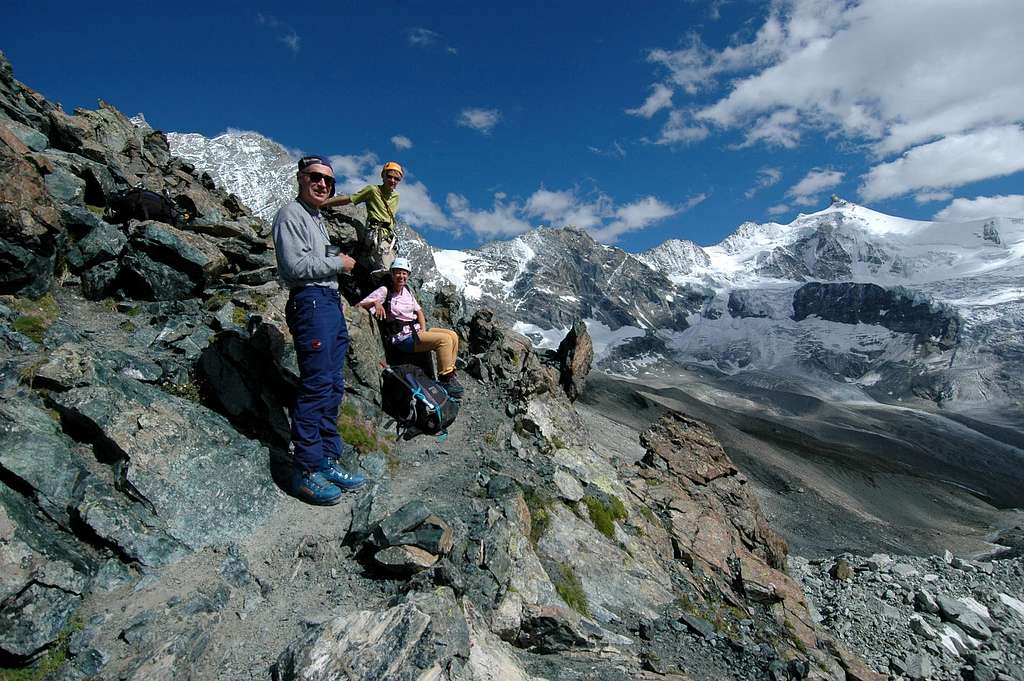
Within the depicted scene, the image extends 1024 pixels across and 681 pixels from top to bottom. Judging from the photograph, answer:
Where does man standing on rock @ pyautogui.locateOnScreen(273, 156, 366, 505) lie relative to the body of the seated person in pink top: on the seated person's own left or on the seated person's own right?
on the seated person's own right

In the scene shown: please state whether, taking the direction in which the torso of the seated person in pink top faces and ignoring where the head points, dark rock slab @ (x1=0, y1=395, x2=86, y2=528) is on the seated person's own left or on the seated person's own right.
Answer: on the seated person's own right

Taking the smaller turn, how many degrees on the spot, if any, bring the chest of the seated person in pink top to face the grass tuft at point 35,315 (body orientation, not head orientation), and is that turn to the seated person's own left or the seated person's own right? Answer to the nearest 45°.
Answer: approximately 135° to the seated person's own right

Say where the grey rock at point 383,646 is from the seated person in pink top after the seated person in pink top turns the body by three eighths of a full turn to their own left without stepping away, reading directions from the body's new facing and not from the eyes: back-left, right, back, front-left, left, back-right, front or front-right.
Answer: back

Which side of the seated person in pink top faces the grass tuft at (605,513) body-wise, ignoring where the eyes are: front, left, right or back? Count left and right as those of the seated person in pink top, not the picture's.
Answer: front

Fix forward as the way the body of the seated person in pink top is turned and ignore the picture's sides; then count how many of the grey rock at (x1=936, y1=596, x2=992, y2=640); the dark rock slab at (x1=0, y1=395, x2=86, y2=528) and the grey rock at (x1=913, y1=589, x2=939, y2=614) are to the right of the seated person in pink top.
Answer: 1

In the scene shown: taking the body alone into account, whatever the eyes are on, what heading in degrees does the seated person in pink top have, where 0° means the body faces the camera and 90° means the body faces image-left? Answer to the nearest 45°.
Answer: approximately 315°

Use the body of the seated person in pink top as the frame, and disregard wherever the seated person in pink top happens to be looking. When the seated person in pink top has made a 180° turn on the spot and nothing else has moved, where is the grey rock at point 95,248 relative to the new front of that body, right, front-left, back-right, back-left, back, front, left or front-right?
front-left

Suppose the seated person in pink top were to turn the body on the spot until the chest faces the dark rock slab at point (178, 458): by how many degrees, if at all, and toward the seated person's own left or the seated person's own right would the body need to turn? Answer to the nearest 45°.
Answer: approximately 90° to the seated person's own right

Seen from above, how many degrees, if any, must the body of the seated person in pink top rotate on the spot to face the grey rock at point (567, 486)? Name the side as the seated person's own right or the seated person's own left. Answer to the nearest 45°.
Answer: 0° — they already face it

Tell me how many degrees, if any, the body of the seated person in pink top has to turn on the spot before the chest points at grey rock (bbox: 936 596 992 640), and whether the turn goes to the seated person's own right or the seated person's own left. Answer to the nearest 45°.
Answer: approximately 45° to the seated person's own left

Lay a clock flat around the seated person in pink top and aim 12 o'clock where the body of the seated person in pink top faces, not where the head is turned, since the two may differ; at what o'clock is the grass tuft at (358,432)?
The grass tuft is roughly at 2 o'clock from the seated person in pink top.
